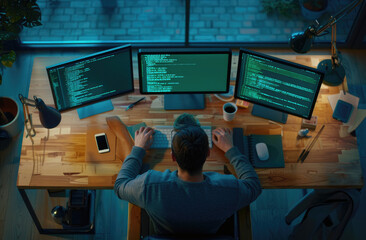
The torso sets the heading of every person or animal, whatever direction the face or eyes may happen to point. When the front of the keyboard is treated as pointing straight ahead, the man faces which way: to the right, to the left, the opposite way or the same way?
the opposite way

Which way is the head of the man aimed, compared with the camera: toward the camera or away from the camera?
away from the camera

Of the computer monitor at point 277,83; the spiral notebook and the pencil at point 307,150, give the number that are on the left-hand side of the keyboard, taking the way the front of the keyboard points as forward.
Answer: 3

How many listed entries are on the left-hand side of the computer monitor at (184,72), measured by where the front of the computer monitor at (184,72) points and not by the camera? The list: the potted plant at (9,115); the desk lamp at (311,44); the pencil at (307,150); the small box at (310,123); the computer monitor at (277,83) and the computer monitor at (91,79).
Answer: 4

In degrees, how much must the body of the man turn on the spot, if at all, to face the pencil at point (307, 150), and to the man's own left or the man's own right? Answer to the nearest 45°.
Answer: approximately 45° to the man's own right

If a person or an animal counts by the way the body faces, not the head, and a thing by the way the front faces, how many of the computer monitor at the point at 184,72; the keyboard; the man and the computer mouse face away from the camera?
2

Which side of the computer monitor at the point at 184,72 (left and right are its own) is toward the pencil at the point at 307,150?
left

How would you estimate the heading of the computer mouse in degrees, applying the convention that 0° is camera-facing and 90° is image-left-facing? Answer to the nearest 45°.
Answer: approximately 180°

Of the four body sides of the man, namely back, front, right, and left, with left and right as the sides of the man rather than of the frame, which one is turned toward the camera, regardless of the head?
back

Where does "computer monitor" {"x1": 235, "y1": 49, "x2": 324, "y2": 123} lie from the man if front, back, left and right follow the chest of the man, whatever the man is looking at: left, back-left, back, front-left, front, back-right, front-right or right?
front-right

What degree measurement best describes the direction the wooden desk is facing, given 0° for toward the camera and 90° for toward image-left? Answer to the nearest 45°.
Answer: approximately 0°

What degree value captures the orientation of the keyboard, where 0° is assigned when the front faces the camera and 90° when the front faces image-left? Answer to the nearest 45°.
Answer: approximately 0°

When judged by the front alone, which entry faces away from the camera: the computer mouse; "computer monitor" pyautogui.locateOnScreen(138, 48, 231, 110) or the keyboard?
the computer mouse
